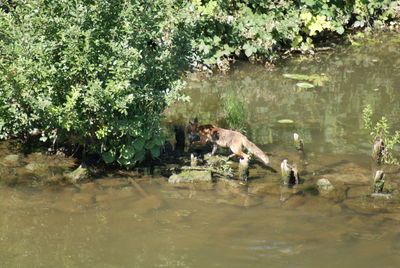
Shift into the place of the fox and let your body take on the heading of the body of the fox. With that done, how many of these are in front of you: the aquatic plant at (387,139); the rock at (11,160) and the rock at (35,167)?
2

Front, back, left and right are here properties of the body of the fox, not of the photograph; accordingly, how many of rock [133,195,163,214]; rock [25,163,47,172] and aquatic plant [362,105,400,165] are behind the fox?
1

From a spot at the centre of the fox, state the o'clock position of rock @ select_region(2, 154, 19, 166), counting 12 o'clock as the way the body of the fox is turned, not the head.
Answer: The rock is roughly at 12 o'clock from the fox.

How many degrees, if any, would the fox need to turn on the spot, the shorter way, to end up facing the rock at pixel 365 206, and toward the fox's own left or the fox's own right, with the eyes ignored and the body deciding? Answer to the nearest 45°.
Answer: approximately 135° to the fox's own left

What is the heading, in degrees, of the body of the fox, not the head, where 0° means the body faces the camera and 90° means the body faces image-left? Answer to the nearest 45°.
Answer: approximately 90°

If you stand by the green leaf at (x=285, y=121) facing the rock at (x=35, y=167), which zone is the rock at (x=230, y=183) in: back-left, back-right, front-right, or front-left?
front-left

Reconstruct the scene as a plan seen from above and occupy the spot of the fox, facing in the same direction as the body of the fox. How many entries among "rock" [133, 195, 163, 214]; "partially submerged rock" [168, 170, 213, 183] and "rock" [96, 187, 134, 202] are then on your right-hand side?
0

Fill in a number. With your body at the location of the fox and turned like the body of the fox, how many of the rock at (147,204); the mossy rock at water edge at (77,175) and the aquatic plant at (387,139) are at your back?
1

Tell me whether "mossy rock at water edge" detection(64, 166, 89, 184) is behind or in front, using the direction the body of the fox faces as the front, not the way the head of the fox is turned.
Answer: in front

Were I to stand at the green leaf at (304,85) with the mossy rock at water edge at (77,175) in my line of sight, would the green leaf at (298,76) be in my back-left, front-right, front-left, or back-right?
back-right

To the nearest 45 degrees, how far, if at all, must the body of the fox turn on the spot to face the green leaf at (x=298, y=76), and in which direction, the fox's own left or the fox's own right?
approximately 90° to the fox's own right

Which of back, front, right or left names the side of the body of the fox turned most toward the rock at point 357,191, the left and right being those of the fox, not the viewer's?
back

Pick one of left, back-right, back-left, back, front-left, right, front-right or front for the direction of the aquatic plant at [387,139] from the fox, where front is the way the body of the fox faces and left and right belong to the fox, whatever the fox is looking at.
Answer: back

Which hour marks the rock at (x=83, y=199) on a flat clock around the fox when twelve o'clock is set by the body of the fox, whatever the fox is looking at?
The rock is roughly at 11 o'clock from the fox.

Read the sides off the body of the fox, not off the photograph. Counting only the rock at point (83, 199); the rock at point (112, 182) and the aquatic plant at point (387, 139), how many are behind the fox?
1
